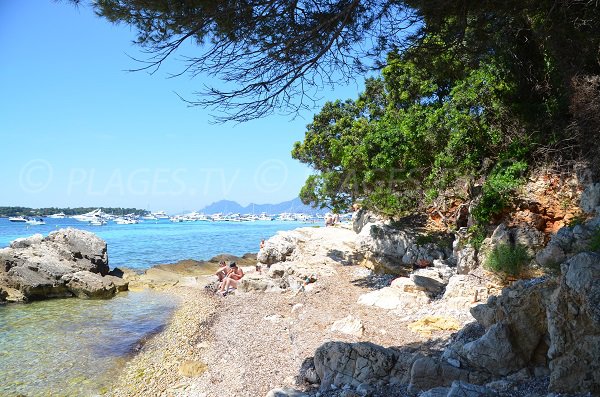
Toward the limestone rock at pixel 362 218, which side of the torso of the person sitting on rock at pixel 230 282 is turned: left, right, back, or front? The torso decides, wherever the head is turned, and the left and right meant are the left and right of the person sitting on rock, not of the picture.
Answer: back

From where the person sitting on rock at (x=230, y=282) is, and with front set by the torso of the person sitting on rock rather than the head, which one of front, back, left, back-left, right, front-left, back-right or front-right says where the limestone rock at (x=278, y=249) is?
back

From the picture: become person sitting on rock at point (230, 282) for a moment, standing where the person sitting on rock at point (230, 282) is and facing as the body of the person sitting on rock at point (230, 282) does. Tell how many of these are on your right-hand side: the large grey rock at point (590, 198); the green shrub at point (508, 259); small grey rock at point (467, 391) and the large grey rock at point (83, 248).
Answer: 1

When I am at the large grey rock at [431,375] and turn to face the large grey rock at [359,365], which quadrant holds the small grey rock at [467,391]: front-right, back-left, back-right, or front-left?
back-left

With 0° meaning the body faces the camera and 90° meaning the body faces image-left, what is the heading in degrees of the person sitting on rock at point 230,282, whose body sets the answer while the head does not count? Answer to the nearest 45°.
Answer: approximately 45°
